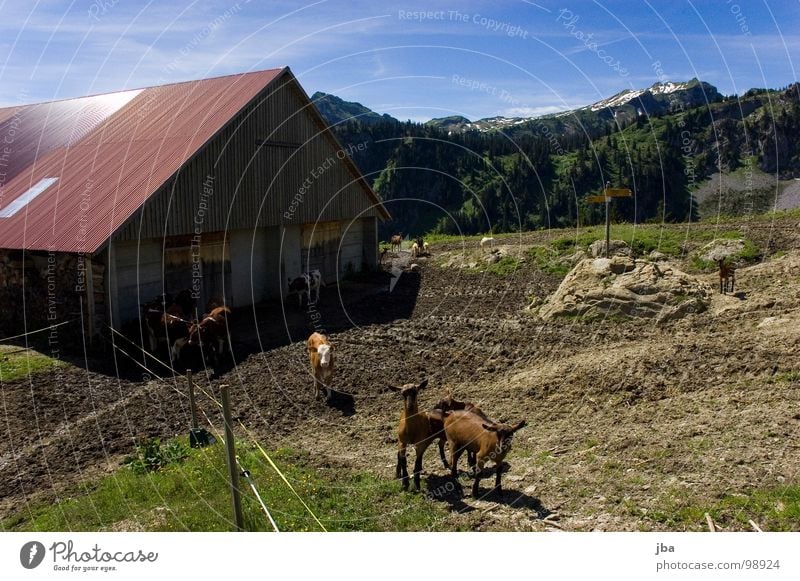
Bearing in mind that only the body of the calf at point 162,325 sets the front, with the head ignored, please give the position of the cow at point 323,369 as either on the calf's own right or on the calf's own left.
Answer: on the calf's own left

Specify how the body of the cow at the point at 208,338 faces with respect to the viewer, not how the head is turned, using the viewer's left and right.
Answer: facing the viewer and to the left of the viewer

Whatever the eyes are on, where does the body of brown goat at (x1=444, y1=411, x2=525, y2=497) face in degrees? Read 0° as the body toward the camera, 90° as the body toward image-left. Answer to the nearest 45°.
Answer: approximately 315°

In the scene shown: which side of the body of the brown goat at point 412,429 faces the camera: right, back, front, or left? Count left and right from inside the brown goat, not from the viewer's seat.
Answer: front

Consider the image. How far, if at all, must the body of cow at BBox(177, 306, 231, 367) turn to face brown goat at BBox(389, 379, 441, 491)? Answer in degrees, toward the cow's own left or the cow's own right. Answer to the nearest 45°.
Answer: approximately 45° to the cow's own left

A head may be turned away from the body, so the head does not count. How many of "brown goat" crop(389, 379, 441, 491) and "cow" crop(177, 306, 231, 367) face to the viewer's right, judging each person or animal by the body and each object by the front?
0

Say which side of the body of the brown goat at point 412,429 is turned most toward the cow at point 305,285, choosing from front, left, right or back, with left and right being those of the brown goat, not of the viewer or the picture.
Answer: back

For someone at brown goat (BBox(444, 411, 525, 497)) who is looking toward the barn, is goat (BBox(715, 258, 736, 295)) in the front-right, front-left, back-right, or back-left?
front-right

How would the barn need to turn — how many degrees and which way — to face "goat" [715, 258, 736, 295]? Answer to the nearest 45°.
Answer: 0° — it already faces it

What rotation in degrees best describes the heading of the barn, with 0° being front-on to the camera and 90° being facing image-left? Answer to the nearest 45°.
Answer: approximately 315°

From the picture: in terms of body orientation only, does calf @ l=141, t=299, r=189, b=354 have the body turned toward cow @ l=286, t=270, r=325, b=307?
no

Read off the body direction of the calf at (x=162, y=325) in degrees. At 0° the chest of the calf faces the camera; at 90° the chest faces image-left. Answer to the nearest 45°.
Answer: approximately 45°

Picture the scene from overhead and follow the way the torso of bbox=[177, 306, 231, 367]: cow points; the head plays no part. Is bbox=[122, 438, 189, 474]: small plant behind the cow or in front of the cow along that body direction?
in front

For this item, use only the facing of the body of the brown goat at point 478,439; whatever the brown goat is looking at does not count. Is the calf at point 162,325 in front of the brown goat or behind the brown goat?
behind

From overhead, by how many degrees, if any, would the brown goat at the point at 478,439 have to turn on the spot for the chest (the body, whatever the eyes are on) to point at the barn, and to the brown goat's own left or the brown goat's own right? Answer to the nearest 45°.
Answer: approximately 180°

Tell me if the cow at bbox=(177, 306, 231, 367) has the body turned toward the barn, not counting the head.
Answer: no
